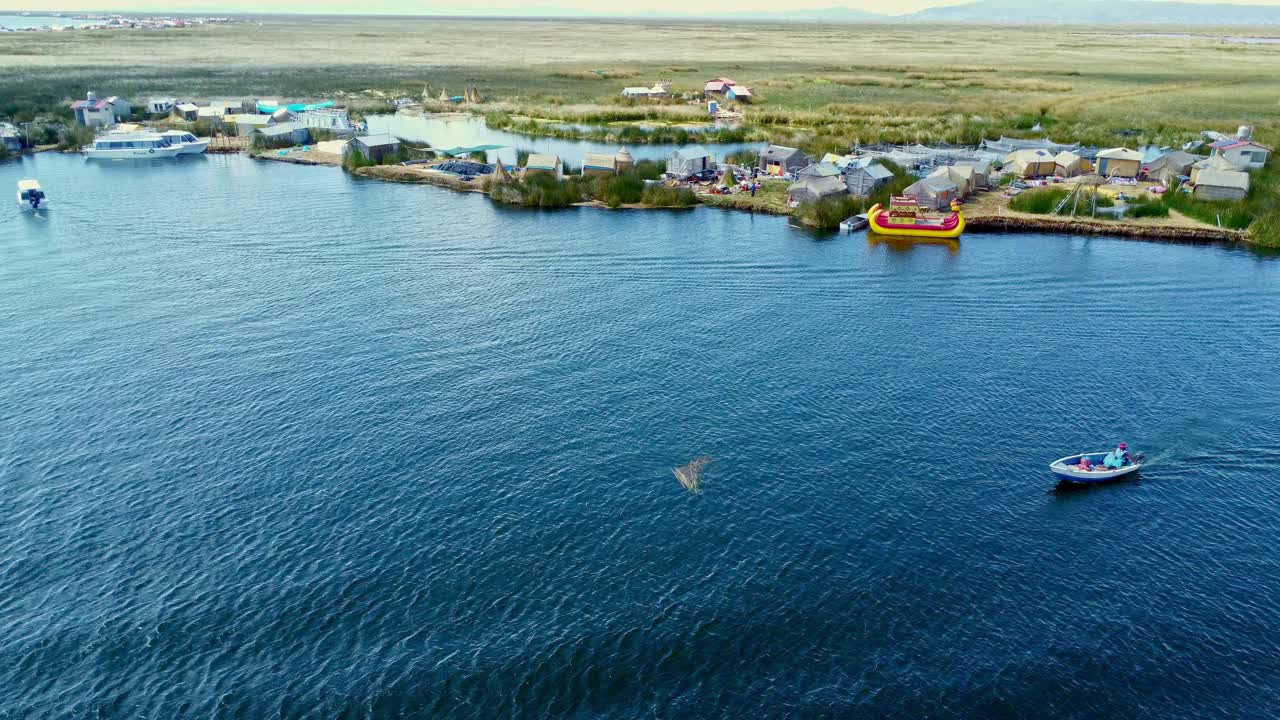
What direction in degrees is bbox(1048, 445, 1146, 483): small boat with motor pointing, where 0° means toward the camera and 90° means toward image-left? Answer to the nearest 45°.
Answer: approximately 90°
